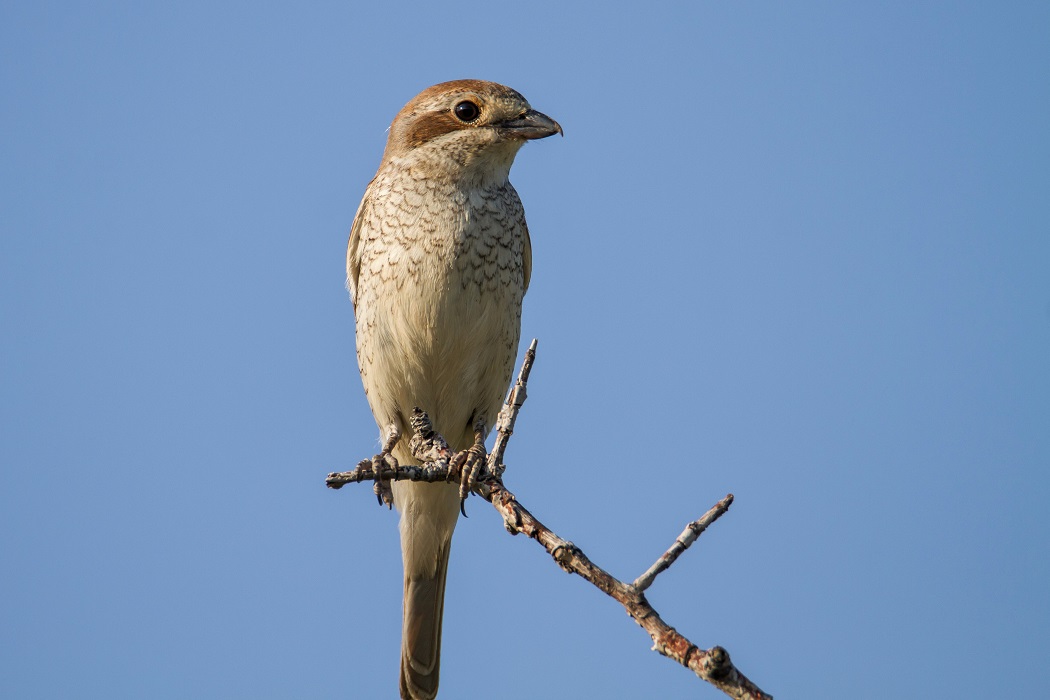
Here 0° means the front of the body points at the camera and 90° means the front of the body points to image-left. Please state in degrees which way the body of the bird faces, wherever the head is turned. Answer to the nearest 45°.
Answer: approximately 0°
